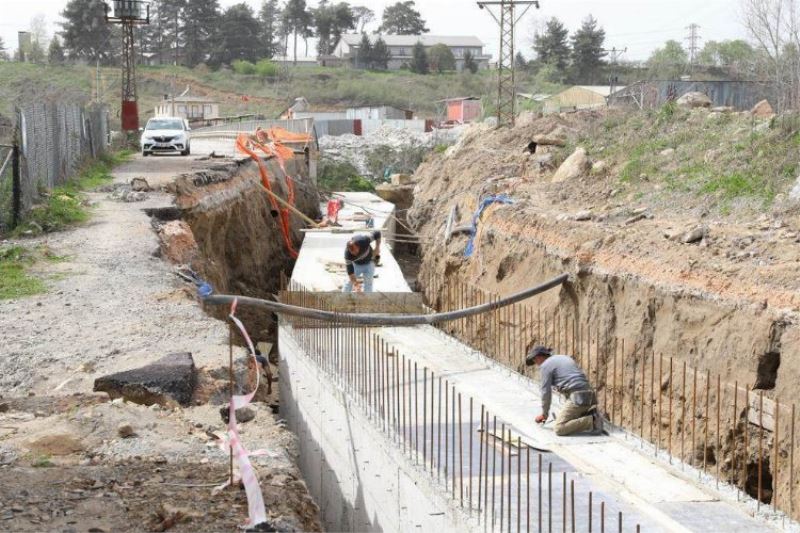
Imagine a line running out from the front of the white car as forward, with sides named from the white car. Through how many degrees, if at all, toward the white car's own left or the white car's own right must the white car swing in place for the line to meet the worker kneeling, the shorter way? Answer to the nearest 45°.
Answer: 0° — it already faces them

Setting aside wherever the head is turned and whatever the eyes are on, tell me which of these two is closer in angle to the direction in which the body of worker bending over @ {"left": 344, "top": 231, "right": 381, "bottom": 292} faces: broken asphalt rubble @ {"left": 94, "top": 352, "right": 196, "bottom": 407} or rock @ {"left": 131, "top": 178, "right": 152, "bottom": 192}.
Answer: the broken asphalt rubble

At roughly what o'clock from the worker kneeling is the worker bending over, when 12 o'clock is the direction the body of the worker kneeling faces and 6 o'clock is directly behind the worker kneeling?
The worker bending over is roughly at 2 o'clock from the worker kneeling.

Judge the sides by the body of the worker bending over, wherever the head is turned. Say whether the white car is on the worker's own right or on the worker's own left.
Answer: on the worker's own right

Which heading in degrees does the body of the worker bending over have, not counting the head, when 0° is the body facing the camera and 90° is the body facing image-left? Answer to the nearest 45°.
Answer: approximately 45°

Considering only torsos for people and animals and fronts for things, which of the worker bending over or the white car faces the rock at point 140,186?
the white car

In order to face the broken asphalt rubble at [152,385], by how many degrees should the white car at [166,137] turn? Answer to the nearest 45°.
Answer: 0° — it already faces it

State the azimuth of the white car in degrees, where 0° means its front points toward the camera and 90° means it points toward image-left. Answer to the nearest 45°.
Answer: approximately 0°

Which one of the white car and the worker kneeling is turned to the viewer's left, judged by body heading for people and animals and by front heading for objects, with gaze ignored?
the worker kneeling

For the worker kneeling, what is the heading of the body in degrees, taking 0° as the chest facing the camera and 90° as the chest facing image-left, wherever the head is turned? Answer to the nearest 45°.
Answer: approximately 90°

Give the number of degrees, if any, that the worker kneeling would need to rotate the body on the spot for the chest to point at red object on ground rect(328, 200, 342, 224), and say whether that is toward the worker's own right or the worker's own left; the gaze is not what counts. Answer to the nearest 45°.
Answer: approximately 90° to the worker's own right
